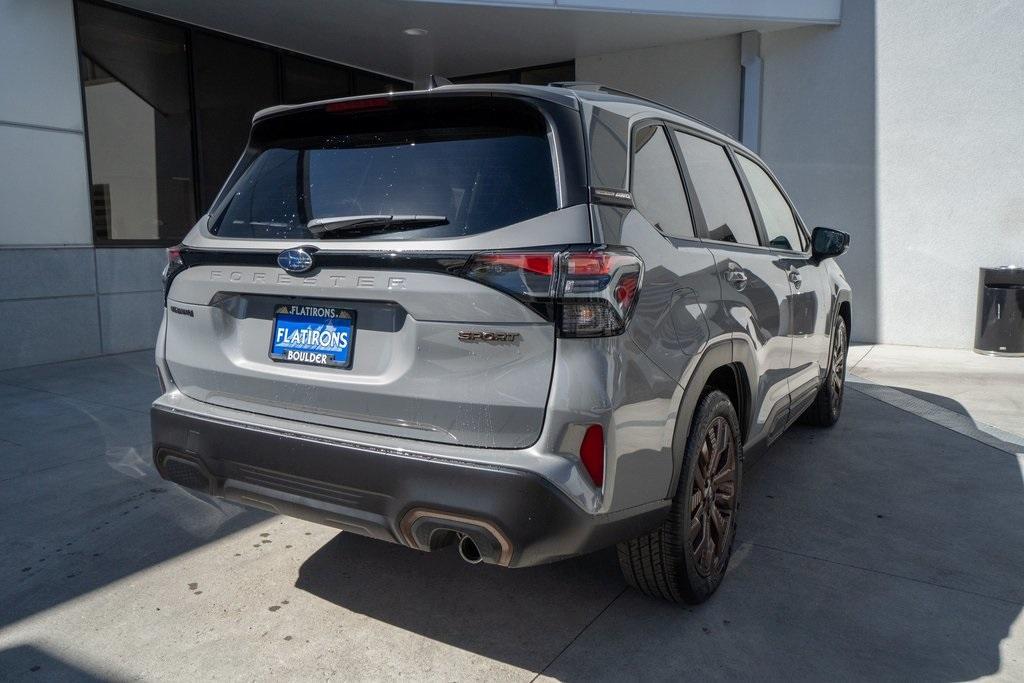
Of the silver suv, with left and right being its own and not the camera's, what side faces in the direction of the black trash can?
front

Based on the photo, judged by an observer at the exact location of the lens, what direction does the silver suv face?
facing away from the viewer and to the right of the viewer
